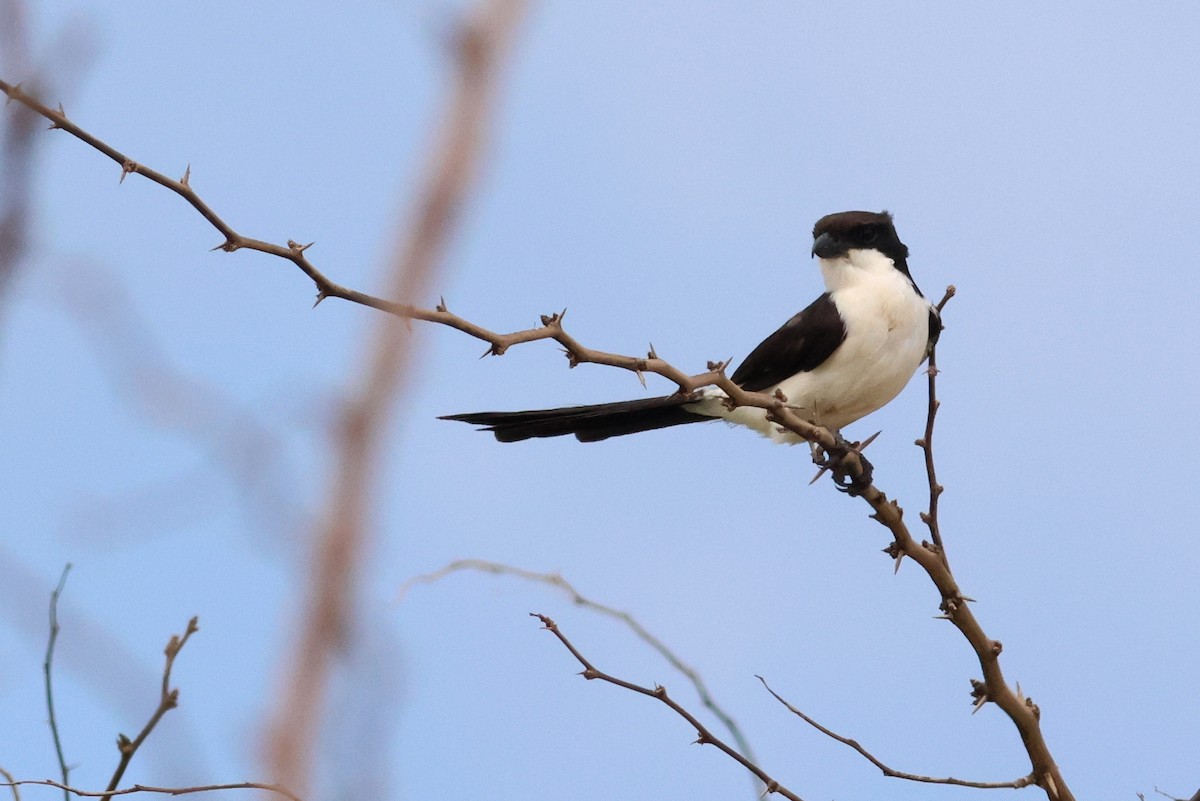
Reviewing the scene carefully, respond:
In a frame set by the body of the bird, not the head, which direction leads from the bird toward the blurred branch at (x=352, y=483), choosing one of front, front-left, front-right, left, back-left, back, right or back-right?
front-right

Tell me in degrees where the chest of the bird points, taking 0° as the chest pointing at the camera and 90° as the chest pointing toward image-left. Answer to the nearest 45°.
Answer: approximately 315°

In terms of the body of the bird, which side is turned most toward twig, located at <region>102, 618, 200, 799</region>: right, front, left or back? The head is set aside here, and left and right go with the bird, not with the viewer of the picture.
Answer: back

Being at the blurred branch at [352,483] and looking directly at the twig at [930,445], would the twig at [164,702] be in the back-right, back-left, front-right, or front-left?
front-left
